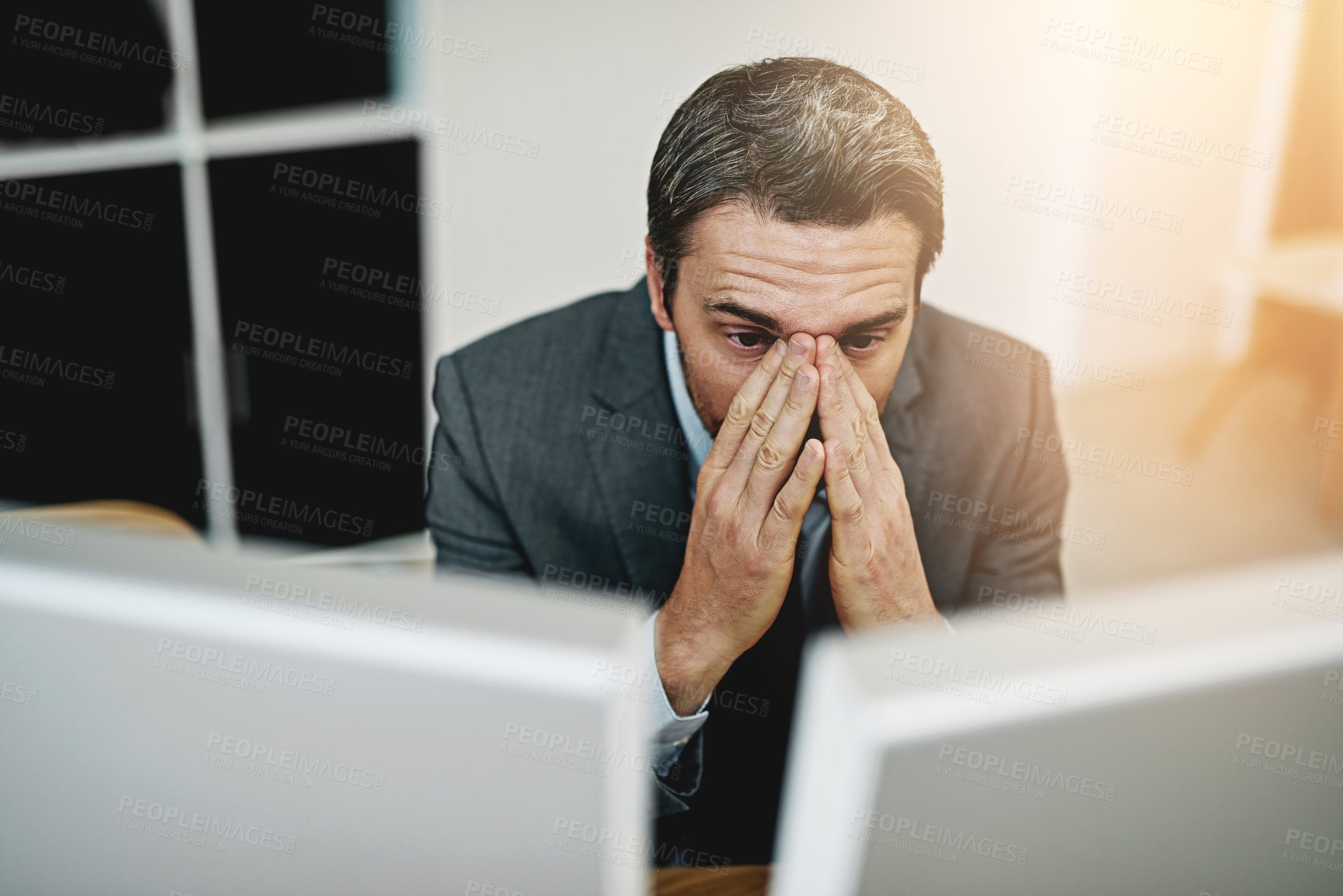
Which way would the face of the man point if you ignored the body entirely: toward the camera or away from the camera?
toward the camera

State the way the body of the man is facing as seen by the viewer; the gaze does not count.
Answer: toward the camera

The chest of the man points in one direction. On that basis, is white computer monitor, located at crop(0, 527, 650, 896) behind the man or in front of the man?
in front

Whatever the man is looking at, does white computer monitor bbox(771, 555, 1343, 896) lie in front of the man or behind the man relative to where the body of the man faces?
in front
